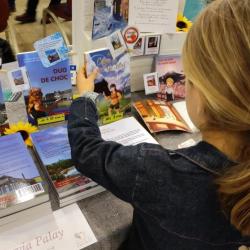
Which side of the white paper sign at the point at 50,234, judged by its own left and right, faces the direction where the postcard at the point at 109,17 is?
back

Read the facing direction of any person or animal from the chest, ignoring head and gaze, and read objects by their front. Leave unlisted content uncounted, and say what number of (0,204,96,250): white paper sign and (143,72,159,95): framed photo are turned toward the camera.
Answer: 2

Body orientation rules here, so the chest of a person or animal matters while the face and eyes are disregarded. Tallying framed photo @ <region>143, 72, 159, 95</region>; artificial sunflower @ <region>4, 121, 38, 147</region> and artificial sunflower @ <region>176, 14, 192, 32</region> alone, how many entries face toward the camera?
3

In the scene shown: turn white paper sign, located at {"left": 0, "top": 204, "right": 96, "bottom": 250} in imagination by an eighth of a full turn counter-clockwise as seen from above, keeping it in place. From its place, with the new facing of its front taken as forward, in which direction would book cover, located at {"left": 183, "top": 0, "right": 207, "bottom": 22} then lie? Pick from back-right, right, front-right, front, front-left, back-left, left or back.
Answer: left

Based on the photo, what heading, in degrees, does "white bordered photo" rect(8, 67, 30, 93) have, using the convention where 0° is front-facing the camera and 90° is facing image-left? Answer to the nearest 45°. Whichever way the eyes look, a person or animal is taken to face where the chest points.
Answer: approximately 0°

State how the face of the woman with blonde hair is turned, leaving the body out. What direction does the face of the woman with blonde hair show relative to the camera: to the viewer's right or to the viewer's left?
to the viewer's left

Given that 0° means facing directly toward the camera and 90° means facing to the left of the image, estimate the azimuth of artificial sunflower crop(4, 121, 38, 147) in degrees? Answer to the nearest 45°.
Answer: approximately 0°
